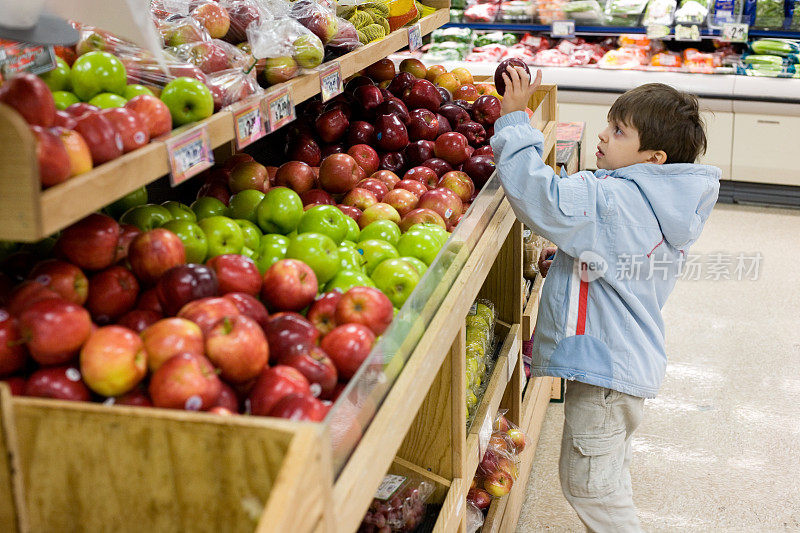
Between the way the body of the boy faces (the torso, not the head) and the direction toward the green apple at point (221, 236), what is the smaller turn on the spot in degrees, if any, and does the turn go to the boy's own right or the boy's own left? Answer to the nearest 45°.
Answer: approximately 45° to the boy's own left

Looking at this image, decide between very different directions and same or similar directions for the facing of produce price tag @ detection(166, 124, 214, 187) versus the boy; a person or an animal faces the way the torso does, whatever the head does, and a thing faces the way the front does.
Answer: very different directions

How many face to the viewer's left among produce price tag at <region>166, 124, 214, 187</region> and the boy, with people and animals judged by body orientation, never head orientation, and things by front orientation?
1

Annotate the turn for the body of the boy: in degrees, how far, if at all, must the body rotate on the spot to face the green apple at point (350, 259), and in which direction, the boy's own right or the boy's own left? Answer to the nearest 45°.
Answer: approximately 45° to the boy's own left

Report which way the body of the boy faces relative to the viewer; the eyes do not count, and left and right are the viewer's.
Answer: facing to the left of the viewer

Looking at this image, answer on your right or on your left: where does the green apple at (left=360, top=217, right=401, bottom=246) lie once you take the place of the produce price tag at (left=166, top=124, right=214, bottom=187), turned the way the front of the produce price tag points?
on your left

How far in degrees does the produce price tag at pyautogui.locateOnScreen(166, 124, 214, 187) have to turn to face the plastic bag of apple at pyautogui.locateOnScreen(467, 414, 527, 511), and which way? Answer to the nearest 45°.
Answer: approximately 90° to its left
